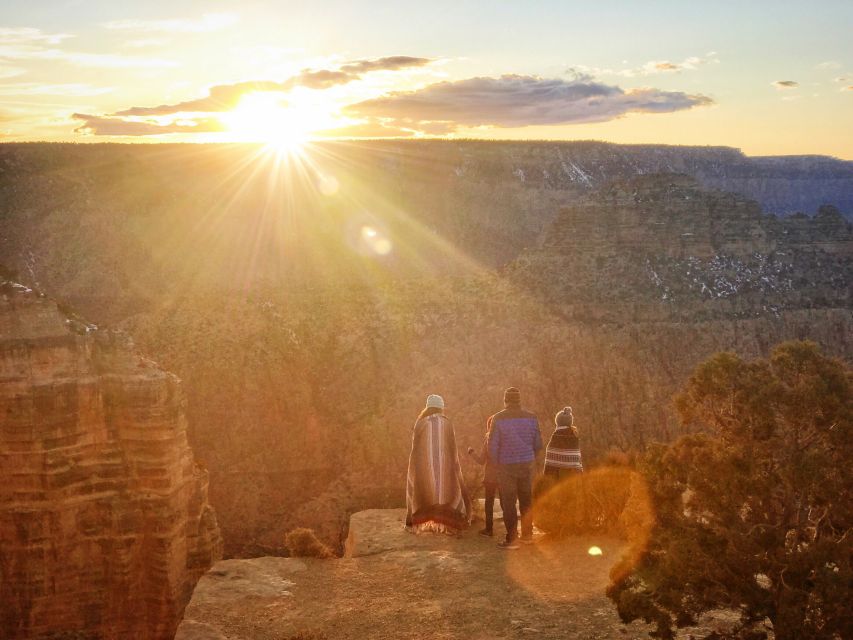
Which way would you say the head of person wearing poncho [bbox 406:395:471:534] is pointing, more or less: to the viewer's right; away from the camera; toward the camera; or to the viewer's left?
away from the camera

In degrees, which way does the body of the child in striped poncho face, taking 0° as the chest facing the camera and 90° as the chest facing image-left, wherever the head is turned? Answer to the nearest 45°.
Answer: approximately 180°

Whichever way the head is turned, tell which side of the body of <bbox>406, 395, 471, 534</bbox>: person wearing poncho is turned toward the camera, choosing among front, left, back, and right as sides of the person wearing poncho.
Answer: back

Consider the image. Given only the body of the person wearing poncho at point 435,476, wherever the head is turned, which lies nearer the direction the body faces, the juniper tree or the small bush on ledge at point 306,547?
the small bush on ledge

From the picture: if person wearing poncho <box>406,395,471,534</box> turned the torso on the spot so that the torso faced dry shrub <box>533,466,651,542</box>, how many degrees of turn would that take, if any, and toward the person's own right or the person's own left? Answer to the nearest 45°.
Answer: approximately 90° to the person's own right

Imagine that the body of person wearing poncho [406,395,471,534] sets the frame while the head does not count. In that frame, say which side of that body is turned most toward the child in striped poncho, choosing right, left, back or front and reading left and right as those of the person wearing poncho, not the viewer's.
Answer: right

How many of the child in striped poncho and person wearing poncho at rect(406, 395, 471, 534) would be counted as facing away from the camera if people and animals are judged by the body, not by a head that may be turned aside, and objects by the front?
2

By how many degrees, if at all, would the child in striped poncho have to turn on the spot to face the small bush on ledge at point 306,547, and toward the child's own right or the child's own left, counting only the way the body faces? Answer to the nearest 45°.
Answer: approximately 90° to the child's own left

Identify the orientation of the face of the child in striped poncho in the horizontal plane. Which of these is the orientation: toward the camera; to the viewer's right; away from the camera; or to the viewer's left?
away from the camera

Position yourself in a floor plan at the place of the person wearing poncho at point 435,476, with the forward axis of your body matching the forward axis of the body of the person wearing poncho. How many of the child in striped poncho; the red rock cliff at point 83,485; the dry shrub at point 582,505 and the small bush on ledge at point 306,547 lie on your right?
2

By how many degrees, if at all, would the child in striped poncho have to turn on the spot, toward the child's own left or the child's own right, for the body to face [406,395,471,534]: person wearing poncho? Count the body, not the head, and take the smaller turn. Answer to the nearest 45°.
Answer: approximately 90° to the child's own left

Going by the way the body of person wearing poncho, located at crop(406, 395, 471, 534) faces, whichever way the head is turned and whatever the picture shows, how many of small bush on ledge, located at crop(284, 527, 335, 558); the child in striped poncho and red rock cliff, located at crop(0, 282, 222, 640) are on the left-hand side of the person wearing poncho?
2
